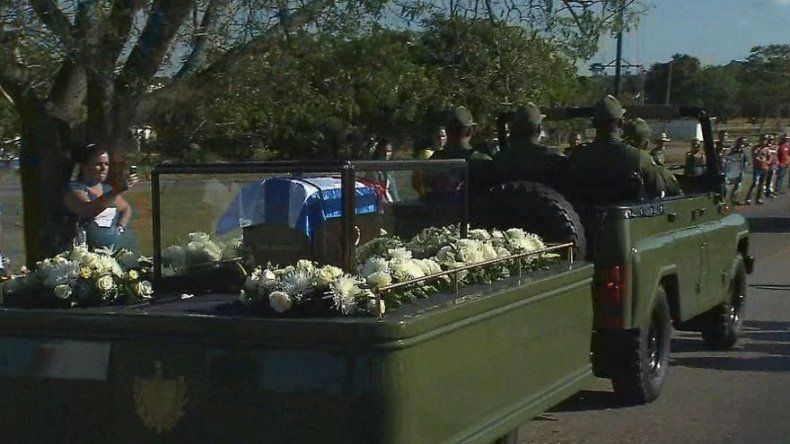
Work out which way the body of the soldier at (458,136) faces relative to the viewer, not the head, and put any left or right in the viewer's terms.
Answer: facing away from the viewer and to the right of the viewer

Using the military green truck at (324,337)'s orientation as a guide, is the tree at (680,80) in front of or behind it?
in front

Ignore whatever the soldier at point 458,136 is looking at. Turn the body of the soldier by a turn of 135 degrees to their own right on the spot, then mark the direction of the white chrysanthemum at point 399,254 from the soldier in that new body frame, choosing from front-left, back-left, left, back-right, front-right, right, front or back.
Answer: front

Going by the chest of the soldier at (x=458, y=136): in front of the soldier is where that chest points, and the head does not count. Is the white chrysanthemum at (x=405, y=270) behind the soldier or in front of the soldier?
behind

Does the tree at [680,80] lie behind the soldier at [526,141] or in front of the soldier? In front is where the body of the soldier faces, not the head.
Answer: in front

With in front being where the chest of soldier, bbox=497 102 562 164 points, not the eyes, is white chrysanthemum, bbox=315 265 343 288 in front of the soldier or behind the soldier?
behind

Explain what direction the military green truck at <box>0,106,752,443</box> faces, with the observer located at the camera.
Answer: facing away from the viewer and to the right of the viewer

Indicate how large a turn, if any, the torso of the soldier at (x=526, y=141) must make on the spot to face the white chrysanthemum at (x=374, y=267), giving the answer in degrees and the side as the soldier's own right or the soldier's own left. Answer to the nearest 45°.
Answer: approximately 135° to the soldier's own right

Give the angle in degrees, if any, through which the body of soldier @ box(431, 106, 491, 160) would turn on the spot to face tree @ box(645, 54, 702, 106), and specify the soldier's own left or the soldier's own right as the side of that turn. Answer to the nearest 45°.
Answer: approximately 45° to the soldier's own left

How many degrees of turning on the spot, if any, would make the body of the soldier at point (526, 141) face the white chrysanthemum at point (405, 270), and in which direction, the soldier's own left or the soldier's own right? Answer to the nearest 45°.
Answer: approximately 135° to the soldier's own right

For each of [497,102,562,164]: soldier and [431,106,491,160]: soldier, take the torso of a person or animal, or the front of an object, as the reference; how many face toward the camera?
0
